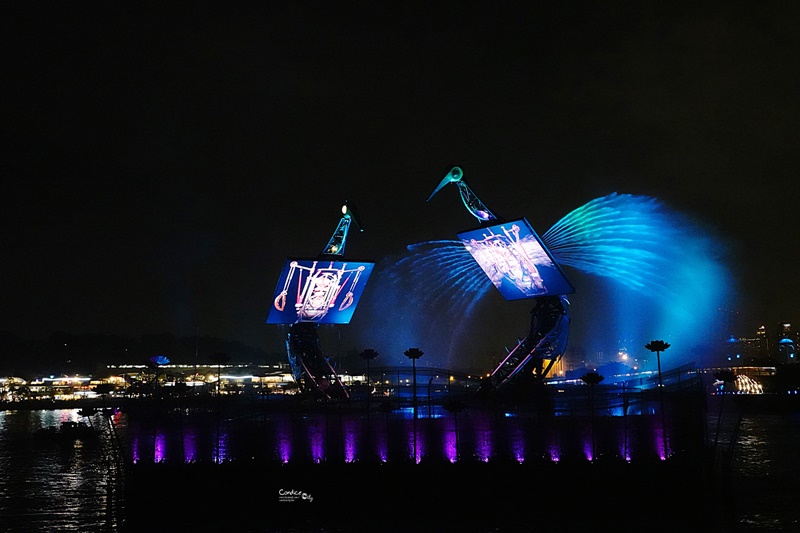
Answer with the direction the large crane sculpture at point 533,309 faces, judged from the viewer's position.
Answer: facing to the left of the viewer
